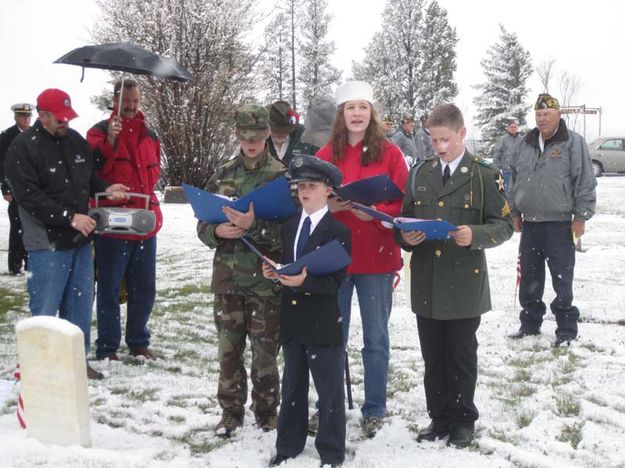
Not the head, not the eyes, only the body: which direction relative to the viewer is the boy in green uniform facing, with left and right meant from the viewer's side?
facing the viewer and to the left of the viewer

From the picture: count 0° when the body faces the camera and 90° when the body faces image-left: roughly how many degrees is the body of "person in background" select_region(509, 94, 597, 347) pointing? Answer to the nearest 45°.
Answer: approximately 45°

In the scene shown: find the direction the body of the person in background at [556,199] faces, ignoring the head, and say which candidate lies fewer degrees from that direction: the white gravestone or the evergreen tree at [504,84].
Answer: the white gravestone

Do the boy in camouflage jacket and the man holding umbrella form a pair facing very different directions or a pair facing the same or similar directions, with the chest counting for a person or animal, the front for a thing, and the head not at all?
same or similar directions

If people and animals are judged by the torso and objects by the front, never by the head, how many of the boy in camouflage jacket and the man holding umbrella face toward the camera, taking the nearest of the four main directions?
2

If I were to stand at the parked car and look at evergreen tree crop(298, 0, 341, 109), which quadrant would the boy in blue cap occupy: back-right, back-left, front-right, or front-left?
back-left

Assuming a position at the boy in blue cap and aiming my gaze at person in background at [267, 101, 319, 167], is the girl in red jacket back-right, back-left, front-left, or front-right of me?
front-right

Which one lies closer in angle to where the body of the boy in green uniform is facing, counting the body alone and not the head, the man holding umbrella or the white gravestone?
the white gravestone

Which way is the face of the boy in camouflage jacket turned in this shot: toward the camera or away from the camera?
toward the camera

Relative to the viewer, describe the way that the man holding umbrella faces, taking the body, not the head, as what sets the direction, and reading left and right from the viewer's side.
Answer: facing the viewer

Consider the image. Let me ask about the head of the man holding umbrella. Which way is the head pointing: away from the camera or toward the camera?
toward the camera
